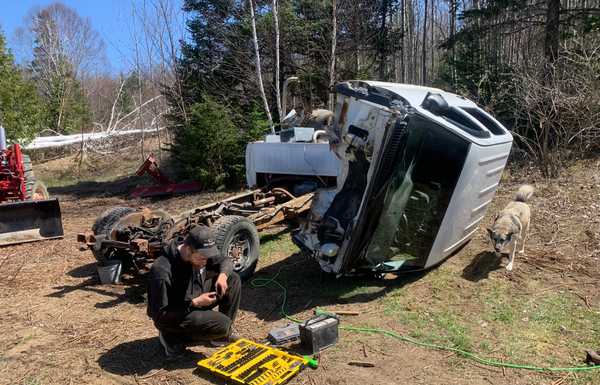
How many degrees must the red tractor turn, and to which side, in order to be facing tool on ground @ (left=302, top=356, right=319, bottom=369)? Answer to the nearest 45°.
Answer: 0° — it already faces it

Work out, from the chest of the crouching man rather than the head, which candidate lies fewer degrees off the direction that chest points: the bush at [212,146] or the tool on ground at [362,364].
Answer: the tool on ground

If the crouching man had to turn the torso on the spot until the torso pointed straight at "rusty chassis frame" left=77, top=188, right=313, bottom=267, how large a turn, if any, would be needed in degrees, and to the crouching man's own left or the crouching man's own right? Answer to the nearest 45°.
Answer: approximately 135° to the crouching man's own left

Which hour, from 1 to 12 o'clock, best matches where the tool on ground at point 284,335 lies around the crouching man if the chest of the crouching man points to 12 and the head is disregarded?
The tool on ground is roughly at 10 o'clock from the crouching man.

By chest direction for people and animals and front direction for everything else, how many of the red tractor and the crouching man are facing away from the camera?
0

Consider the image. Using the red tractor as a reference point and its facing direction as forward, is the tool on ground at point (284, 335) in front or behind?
in front

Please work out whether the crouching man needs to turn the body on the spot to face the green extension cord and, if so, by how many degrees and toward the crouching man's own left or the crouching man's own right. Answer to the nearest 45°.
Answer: approximately 45° to the crouching man's own left

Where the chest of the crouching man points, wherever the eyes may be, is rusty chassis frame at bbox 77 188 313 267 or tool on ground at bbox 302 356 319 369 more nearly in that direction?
the tool on ground

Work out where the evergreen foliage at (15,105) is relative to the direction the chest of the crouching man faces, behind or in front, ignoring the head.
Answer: behind

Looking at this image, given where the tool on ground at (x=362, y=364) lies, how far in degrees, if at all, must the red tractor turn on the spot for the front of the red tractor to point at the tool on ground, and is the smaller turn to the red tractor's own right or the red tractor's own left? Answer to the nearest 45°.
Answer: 0° — it already faces it

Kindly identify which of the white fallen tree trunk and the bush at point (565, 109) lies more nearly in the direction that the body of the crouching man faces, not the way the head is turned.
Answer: the bush

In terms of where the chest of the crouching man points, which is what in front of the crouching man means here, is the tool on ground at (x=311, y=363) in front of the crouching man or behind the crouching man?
in front

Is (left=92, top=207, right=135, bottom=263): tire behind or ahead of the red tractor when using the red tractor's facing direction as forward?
ahead

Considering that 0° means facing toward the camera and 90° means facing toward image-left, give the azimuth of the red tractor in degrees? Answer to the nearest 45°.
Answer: approximately 0°

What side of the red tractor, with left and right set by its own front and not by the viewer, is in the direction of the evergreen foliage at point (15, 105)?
back

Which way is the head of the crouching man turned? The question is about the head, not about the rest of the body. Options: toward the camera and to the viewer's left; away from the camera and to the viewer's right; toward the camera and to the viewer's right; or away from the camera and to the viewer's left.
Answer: toward the camera and to the viewer's right

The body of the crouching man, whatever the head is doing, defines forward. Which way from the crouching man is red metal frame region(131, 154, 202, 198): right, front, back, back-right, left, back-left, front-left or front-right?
back-left
